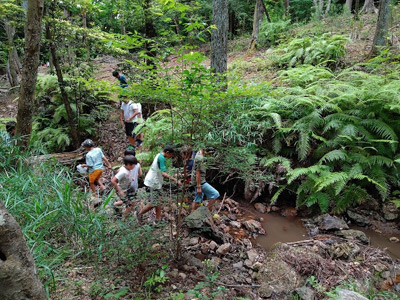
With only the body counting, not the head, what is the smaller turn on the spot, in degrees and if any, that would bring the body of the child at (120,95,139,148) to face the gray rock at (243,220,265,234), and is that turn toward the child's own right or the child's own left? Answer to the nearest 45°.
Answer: approximately 90° to the child's own left

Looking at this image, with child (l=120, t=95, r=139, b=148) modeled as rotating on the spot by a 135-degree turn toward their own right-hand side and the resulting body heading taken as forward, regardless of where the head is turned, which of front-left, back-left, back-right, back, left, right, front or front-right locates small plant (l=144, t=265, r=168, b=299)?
back

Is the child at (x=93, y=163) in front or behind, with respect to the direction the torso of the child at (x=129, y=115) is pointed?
in front

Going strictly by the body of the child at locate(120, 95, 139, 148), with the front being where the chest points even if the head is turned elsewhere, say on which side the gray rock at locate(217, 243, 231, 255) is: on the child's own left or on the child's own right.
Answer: on the child's own left

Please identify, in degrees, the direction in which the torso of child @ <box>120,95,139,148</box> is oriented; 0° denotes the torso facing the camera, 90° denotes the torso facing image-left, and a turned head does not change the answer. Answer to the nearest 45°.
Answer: approximately 45°

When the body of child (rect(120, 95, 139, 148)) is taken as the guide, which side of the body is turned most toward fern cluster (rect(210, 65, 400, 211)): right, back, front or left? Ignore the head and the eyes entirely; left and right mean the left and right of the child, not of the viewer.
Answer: left

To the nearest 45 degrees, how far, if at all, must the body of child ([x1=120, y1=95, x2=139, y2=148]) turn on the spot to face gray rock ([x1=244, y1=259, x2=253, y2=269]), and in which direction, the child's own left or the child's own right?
approximately 45° to the child's own left

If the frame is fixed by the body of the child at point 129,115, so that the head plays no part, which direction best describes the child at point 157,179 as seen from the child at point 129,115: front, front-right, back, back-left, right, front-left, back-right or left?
front-left

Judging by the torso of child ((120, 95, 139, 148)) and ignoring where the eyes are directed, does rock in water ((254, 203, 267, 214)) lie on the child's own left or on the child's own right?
on the child's own left

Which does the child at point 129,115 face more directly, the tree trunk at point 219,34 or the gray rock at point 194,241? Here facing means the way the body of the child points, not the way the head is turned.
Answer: the gray rock

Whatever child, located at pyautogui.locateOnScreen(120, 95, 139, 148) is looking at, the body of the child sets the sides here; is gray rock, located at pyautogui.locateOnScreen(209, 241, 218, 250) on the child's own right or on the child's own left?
on the child's own left
